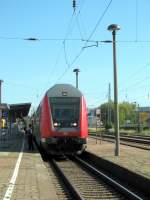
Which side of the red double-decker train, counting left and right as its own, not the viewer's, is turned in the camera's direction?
front

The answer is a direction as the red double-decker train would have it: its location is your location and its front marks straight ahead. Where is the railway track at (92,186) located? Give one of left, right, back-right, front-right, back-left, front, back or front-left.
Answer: front
